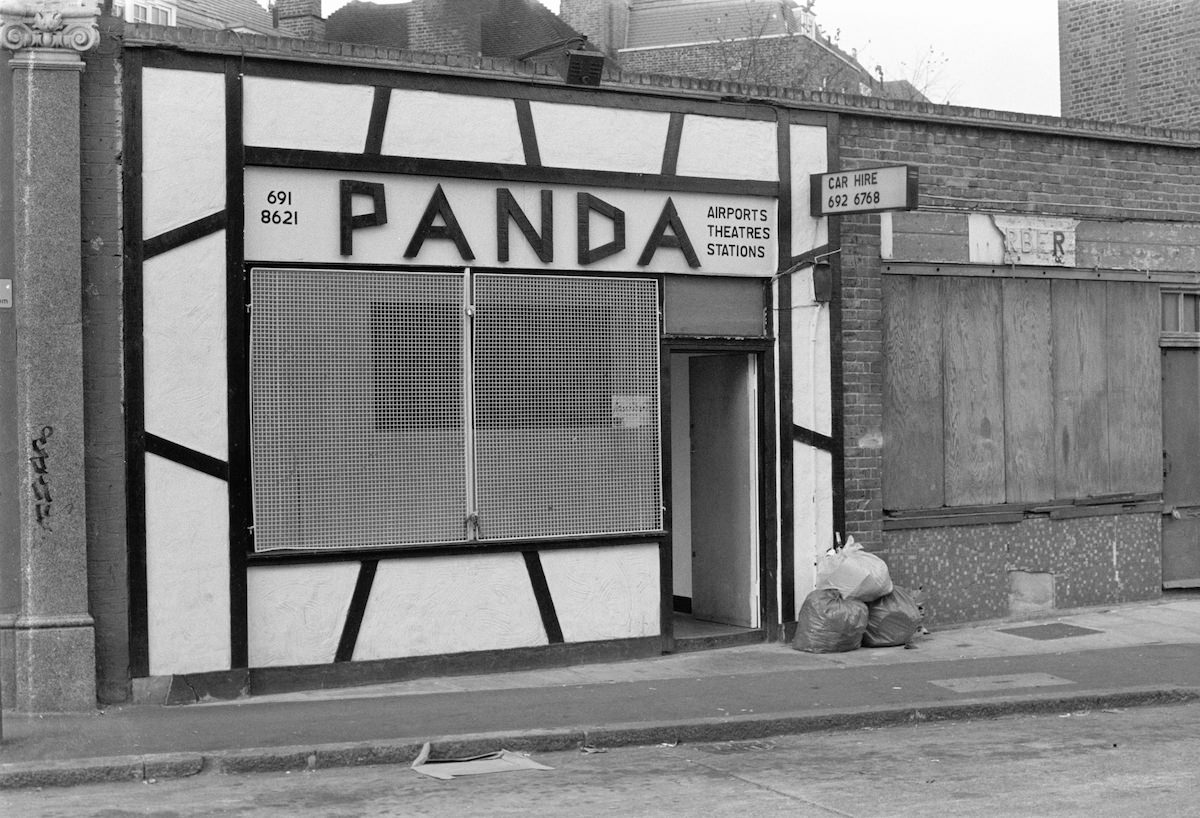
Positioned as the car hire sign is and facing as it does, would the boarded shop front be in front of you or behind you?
behind

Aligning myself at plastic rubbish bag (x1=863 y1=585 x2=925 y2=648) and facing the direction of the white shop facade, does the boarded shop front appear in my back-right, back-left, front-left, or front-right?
back-right

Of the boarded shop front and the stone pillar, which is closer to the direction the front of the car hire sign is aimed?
the stone pillar
